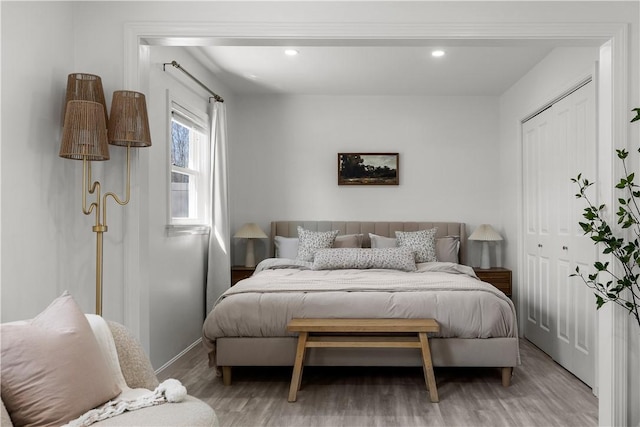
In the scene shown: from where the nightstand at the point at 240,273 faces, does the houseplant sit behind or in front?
in front

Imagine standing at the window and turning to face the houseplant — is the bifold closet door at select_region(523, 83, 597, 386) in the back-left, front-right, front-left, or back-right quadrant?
front-left

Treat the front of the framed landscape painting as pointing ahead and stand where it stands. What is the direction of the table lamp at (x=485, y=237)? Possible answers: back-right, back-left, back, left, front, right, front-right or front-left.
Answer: left

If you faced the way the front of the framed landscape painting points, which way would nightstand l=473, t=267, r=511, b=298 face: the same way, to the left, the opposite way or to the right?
the same way

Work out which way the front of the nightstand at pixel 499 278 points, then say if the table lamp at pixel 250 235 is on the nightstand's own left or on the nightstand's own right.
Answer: on the nightstand's own right

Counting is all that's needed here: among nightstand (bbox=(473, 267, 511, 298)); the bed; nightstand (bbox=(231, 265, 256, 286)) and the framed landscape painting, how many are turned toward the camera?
4

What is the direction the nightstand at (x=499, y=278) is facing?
toward the camera

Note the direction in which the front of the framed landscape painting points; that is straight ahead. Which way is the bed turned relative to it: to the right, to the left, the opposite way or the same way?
the same way

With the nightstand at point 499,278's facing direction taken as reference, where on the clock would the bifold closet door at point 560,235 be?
The bifold closet door is roughly at 11 o'clock from the nightstand.

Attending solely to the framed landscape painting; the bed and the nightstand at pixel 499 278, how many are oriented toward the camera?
3

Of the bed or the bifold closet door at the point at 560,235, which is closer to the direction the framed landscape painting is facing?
the bed

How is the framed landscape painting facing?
toward the camera

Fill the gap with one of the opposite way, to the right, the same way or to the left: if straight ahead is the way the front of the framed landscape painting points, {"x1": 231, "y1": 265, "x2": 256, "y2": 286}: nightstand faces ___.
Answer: the same way

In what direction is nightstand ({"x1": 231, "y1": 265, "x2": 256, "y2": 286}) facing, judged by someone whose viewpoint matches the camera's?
facing the viewer
